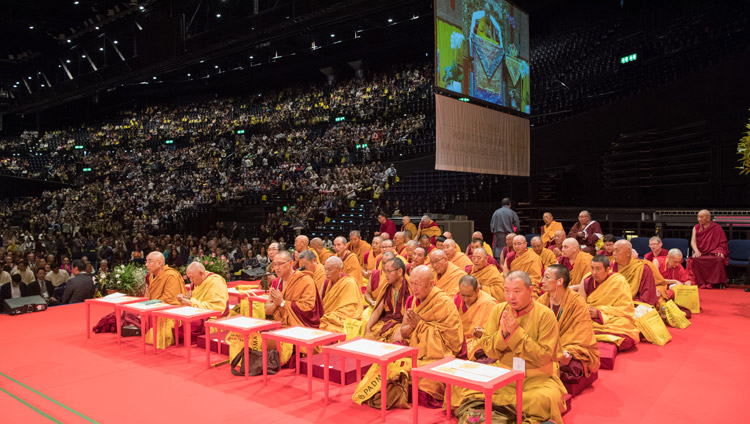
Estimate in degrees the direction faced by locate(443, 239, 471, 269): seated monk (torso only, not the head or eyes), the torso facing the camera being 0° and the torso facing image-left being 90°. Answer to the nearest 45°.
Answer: approximately 45°

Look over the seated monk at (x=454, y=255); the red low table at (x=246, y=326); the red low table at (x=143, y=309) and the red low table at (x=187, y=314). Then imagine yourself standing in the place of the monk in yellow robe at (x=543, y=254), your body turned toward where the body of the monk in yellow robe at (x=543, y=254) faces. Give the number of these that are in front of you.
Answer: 4

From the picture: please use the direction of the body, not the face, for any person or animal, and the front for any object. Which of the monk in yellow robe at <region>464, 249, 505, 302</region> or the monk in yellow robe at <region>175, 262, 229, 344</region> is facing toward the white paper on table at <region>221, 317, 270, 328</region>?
the monk in yellow robe at <region>464, 249, 505, 302</region>

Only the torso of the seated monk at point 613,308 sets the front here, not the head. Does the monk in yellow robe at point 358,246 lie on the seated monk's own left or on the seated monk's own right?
on the seated monk's own right

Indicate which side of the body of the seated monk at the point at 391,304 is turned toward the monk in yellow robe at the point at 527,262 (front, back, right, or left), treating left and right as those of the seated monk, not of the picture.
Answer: back

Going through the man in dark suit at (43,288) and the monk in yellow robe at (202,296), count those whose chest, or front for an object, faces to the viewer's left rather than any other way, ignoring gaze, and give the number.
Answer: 1

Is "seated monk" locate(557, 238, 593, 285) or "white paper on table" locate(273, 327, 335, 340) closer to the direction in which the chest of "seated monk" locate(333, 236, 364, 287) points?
the white paper on table

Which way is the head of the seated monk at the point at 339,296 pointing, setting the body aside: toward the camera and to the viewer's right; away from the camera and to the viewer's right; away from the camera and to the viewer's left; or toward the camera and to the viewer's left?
toward the camera and to the viewer's left

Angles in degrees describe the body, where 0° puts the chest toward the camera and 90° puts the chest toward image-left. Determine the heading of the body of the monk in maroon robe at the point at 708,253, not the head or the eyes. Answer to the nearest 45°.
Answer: approximately 45°

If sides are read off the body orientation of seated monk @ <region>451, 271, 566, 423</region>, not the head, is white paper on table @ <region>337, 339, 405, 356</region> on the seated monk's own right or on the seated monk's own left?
on the seated monk's own right

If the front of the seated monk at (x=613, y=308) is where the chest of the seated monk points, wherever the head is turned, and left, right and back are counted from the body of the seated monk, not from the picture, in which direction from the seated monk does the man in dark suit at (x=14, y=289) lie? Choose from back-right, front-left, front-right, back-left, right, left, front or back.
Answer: front-right

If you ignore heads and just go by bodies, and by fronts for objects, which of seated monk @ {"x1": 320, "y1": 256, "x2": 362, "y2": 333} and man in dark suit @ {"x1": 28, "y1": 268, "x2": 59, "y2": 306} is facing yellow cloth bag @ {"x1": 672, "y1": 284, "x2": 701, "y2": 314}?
the man in dark suit

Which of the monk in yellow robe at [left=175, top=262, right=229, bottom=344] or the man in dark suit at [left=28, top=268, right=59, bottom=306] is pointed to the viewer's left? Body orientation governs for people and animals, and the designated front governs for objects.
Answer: the monk in yellow robe

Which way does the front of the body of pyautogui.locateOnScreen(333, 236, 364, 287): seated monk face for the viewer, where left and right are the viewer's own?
facing the viewer and to the left of the viewer

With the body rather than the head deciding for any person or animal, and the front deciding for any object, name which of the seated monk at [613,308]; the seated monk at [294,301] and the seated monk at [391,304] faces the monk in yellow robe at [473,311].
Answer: the seated monk at [613,308]
